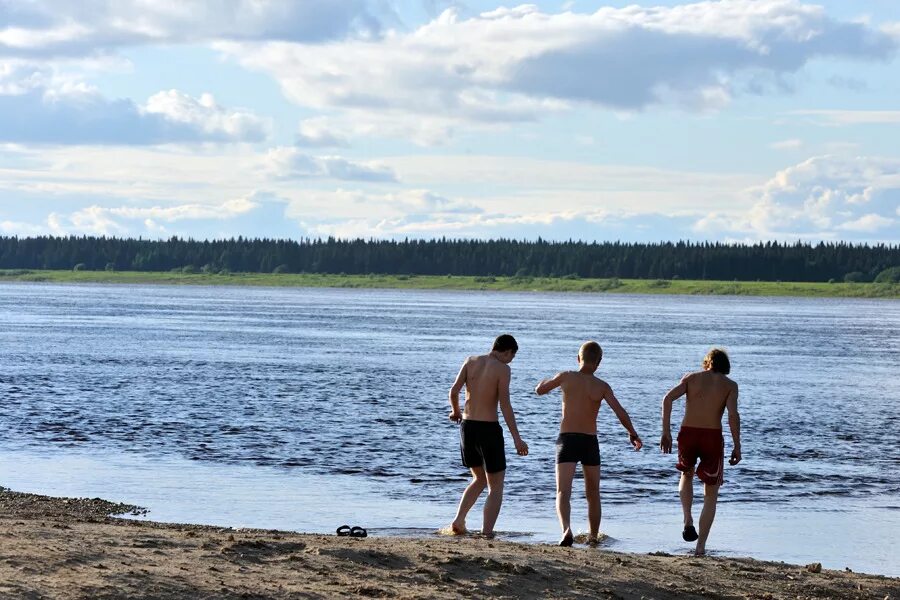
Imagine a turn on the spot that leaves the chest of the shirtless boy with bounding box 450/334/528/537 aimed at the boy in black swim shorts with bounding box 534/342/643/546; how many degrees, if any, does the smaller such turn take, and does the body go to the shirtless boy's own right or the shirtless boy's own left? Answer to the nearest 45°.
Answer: approximately 45° to the shirtless boy's own right

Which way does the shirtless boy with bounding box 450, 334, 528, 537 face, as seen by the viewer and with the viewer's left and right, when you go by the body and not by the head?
facing away from the viewer and to the right of the viewer

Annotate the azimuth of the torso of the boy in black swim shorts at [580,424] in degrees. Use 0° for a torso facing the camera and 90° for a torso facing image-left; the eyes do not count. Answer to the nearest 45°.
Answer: approximately 180°

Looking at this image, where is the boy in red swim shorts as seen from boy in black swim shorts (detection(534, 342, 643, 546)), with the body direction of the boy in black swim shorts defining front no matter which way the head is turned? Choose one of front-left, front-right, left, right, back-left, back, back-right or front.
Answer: right

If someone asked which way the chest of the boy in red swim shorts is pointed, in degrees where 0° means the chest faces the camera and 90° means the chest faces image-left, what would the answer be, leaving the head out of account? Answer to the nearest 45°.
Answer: approximately 180°

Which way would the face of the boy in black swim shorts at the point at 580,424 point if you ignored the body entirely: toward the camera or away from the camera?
away from the camera

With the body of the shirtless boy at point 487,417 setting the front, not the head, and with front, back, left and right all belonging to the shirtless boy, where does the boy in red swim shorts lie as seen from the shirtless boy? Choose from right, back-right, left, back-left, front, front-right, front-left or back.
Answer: front-right

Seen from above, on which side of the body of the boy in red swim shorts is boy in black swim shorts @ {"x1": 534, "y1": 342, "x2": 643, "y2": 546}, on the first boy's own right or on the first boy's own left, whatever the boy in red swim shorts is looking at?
on the first boy's own left

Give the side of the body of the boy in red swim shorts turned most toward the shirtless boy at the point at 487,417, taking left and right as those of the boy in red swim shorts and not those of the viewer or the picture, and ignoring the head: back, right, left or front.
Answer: left

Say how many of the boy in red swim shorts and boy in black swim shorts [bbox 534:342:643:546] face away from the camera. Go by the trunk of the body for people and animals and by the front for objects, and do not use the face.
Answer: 2
